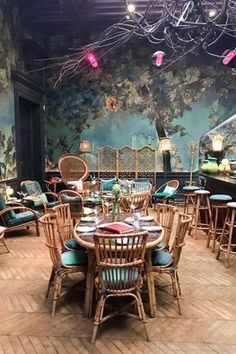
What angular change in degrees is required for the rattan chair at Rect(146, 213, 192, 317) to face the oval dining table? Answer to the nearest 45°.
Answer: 0° — it already faces it

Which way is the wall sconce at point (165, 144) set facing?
toward the camera

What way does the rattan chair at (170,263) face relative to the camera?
to the viewer's left

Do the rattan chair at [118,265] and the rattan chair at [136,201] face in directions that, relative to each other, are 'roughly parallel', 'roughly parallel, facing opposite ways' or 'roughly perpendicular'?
roughly parallel, facing opposite ways

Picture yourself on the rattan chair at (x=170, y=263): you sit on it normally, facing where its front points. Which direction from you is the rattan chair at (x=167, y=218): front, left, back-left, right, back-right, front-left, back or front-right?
right

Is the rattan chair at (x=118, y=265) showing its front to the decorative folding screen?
yes

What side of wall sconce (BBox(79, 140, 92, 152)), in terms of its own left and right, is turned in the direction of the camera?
front

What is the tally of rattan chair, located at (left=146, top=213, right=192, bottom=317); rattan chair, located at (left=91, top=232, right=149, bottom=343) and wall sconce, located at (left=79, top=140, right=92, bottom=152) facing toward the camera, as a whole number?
1

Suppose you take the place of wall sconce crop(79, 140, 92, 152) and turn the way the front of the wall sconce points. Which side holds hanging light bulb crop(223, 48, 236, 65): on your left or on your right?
on your left

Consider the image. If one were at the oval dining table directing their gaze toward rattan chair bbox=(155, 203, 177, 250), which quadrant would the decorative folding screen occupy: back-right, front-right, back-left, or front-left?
front-left

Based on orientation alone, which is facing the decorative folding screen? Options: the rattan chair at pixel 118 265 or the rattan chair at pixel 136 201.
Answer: the rattan chair at pixel 118 265

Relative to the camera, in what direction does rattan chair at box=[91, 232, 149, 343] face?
facing away from the viewer

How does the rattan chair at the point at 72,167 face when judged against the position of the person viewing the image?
facing the viewer and to the right of the viewer

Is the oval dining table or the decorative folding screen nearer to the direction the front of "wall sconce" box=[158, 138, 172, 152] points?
the oval dining table

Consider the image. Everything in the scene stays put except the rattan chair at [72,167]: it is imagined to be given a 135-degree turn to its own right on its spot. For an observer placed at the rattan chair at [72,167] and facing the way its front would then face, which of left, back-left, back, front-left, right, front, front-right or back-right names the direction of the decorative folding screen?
back
